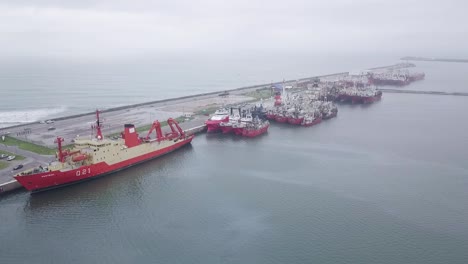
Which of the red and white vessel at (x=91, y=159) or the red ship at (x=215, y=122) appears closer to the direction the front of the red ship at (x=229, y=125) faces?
the red and white vessel
